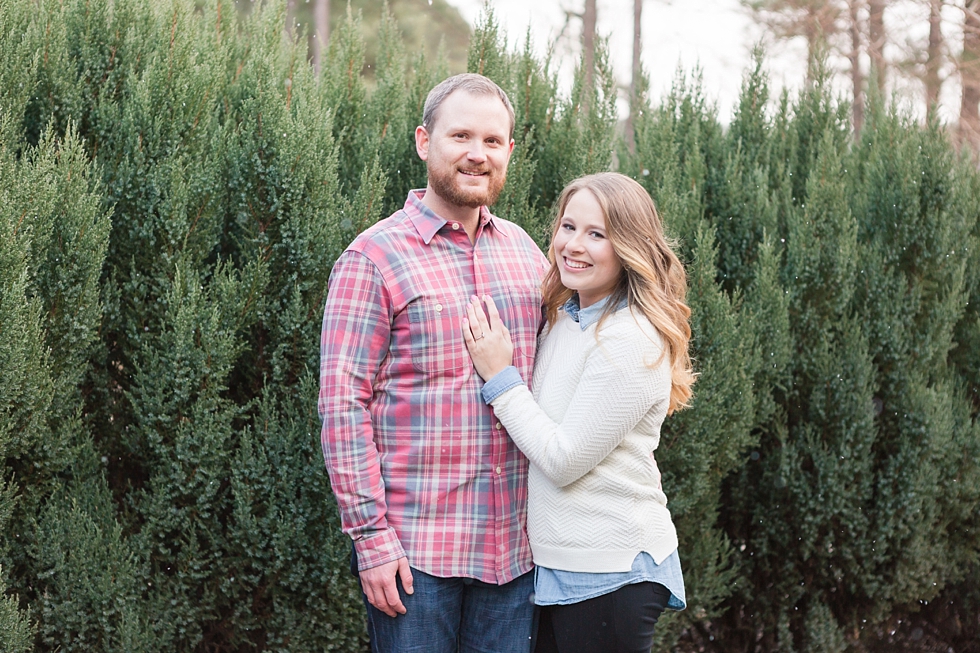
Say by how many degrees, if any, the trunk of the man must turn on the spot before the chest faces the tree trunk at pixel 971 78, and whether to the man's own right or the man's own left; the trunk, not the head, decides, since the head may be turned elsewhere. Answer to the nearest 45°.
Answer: approximately 90° to the man's own left

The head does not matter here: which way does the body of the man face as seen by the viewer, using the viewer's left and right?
facing the viewer and to the right of the viewer

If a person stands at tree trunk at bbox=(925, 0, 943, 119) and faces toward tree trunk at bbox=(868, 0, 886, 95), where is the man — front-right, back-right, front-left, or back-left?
front-left

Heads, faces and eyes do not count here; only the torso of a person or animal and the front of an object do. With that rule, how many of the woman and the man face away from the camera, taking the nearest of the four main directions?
0

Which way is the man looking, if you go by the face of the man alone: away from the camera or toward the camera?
toward the camera

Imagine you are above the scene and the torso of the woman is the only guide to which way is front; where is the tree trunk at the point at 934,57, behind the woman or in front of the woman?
behind

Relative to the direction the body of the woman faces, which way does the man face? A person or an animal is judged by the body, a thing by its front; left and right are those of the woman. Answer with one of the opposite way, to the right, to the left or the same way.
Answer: to the left

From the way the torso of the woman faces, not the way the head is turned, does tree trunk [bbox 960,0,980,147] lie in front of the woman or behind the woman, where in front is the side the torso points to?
behind

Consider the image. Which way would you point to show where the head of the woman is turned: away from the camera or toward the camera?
toward the camera

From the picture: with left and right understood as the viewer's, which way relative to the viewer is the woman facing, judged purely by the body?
facing the viewer and to the left of the viewer
